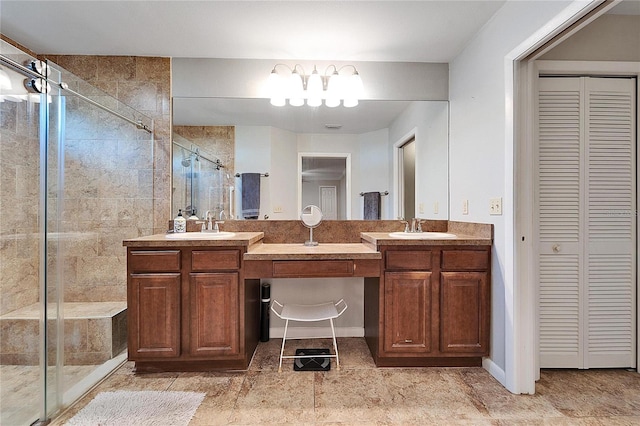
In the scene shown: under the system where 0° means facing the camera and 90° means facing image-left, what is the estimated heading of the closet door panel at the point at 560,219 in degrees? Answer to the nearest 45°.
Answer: approximately 0°

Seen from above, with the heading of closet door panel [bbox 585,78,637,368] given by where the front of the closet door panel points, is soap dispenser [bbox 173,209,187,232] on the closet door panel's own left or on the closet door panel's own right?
on the closet door panel's own right

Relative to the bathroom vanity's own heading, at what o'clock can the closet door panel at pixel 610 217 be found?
The closet door panel is roughly at 9 o'clock from the bathroom vanity.

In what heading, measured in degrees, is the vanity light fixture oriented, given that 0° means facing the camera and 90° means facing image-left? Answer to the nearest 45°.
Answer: approximately 0°

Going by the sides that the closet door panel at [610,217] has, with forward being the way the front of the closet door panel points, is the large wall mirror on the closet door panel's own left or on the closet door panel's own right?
on the closet door panel's own right
